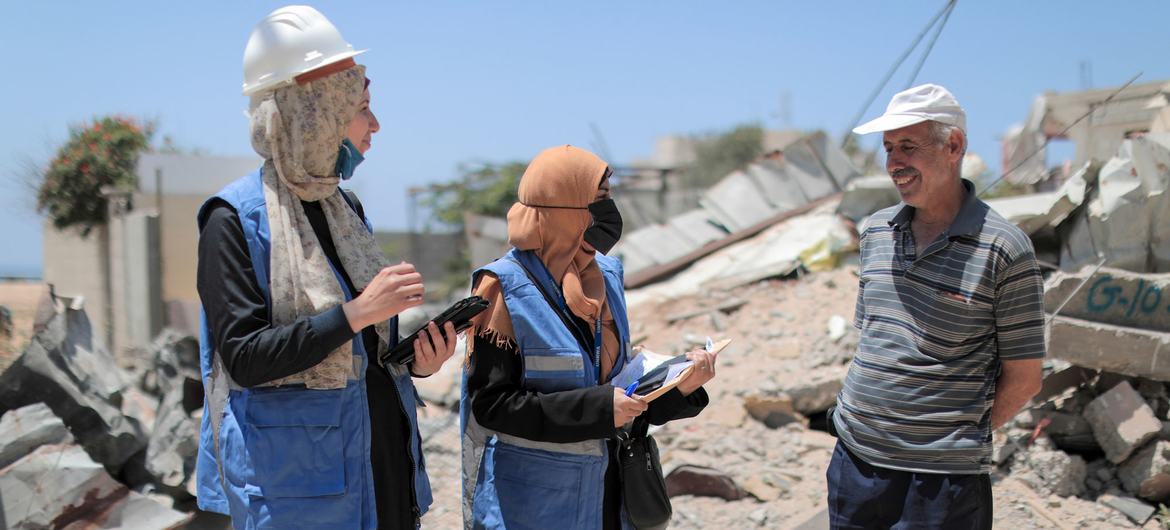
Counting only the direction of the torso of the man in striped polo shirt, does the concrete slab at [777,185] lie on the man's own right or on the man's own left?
on the man's own right

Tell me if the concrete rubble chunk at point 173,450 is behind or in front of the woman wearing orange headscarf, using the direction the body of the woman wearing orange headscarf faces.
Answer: behind

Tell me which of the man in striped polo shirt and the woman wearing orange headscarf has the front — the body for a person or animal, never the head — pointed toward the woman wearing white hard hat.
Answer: the man in striped polo shirt

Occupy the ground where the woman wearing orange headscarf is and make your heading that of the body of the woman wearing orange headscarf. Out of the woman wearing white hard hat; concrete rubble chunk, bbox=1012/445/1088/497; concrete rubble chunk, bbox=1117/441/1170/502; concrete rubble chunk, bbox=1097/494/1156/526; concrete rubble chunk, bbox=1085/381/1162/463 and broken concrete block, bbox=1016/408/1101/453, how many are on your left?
5

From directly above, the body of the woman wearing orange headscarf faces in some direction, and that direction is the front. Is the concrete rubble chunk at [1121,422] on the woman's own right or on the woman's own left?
on the woman's own left

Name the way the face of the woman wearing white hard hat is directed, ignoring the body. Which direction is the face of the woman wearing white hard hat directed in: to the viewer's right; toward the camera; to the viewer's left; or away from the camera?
to the viewer's right

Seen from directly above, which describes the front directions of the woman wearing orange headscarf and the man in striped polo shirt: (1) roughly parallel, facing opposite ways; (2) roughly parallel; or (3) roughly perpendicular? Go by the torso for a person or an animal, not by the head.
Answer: roughly perpendicular

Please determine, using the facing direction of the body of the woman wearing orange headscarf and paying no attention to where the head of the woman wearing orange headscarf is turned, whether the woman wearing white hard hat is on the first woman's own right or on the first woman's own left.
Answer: on the first woman's own right

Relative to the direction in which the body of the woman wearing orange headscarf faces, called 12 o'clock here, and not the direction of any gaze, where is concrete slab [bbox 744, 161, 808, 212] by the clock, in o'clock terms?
The concrete slab is roughly at 8 o'clock from the woman wearing orange headscarf.

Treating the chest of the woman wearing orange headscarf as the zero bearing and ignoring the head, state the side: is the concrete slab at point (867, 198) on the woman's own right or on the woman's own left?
on the woman's own left

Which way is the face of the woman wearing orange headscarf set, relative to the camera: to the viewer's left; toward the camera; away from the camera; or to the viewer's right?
to the viewer's right

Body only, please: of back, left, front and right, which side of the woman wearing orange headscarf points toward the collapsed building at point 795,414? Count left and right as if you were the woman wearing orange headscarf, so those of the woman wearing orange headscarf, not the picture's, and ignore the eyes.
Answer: left

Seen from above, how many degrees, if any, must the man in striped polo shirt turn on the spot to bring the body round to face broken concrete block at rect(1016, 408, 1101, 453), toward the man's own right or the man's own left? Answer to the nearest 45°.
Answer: approximately 135° to the man's own right

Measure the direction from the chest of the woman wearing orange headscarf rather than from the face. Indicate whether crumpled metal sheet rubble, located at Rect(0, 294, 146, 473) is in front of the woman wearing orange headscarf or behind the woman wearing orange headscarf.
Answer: behind
